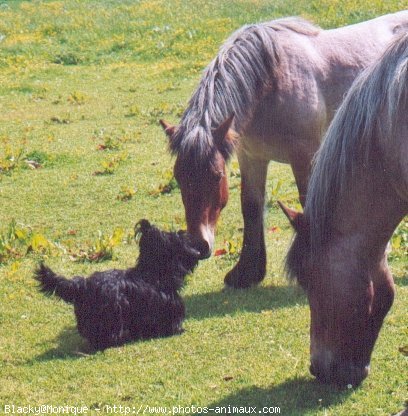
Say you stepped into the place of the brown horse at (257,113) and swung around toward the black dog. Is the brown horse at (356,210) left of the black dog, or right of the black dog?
left

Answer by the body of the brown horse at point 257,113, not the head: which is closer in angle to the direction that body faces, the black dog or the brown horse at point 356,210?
the black dog

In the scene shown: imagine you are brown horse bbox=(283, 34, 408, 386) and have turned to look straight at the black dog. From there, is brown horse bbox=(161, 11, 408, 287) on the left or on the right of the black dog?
right

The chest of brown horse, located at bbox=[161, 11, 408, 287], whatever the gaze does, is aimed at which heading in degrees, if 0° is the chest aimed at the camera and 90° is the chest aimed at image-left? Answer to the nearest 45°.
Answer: approximately 45°

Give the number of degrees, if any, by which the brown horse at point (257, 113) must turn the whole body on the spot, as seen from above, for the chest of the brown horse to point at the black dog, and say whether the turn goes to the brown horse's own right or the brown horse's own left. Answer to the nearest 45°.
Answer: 0° — it already faces it

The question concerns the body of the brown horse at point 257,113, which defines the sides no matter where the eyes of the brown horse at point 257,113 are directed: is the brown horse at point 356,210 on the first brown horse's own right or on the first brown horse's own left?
on the first brown horse's own left
